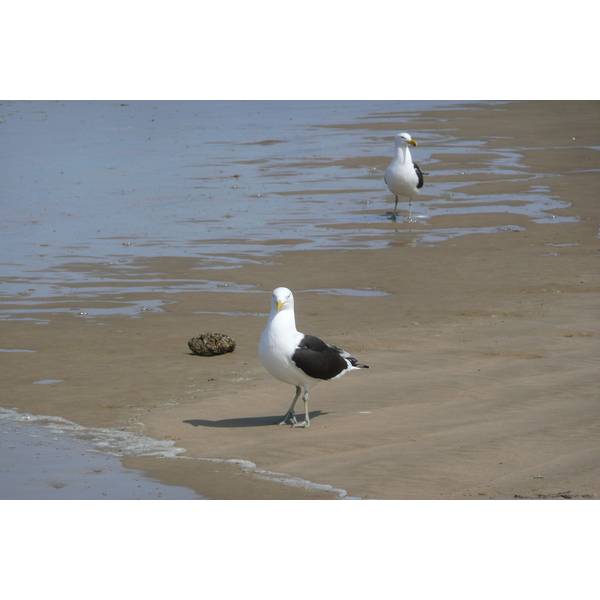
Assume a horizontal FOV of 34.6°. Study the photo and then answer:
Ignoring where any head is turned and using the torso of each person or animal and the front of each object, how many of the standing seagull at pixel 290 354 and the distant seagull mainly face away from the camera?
0

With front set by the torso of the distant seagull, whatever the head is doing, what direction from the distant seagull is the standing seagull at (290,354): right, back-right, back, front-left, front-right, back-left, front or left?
front

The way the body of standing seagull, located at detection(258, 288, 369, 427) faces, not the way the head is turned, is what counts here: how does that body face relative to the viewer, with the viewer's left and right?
facing the viewer and to the left of the viewer

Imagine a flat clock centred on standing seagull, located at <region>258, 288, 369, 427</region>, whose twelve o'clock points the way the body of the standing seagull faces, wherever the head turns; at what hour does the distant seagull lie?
The distant seagull is roughly at 5 o'clock from the standing seagull.

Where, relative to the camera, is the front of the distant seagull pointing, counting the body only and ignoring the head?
toward the camera
